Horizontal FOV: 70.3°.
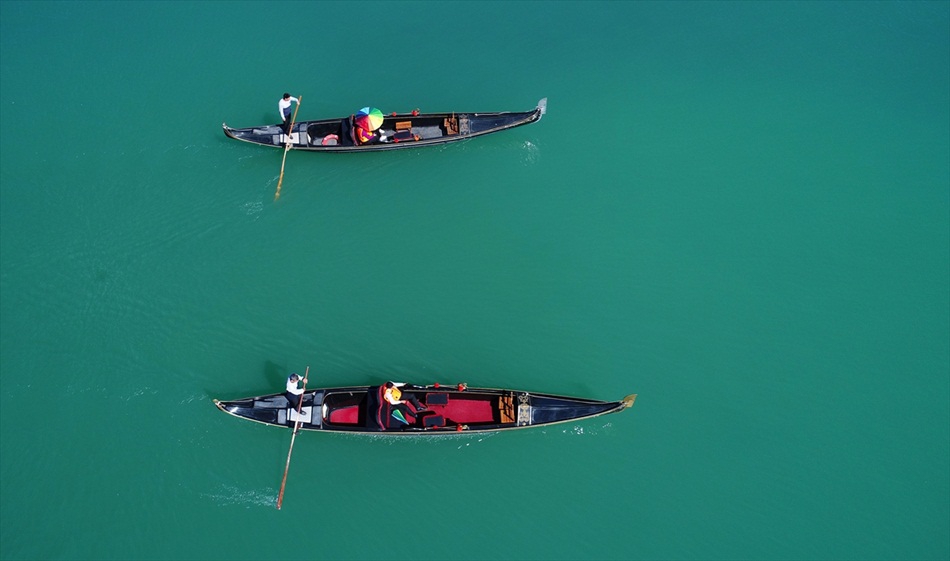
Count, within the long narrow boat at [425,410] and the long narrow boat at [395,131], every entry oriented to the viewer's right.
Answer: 2

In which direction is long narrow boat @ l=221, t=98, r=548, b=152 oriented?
to the viewer's right

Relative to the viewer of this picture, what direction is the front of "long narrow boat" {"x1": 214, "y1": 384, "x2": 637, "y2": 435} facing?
facing to the right of the viewer

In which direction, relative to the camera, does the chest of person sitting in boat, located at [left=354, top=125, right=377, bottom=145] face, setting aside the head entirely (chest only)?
to the viewer's right
